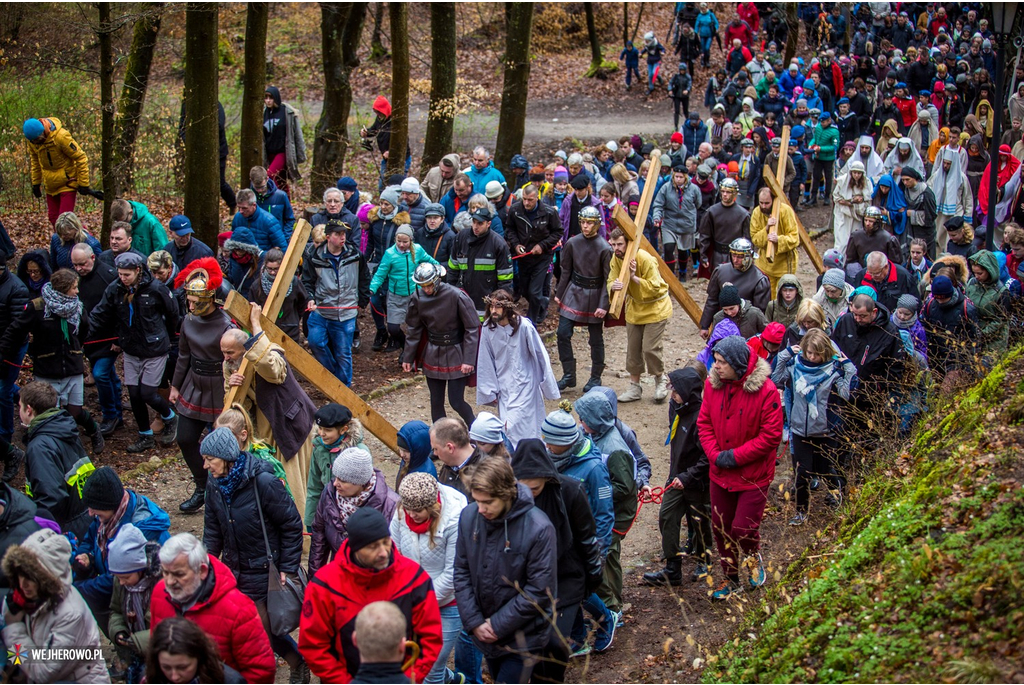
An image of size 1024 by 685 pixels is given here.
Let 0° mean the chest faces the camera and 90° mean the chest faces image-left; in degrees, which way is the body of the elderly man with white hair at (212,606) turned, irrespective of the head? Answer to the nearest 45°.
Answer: approximately 45°

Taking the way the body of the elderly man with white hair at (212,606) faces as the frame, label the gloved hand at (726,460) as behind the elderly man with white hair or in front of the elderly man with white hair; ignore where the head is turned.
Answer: behind

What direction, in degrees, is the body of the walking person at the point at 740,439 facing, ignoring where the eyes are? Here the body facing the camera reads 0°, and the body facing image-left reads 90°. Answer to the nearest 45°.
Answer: approximately 45°

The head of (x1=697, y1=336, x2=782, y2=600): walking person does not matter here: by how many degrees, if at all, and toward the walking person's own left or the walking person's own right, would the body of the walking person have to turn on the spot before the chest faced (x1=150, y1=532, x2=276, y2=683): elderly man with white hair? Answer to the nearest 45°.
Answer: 0° — they already face them
